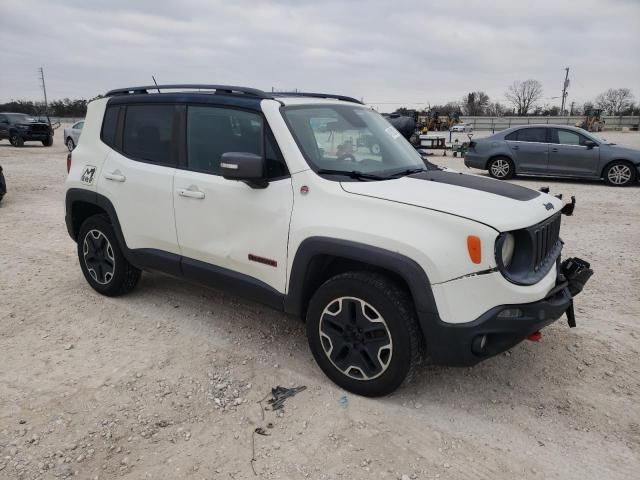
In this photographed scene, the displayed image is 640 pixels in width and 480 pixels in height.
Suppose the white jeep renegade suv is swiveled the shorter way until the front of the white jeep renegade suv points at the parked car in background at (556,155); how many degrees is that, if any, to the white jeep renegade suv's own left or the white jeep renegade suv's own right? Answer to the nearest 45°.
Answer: approximately 90° to the white jeep renegade suv's own left

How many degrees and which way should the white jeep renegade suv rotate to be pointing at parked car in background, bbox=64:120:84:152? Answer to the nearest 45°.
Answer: approximately 180°

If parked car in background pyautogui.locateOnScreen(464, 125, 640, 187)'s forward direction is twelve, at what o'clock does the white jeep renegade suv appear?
The white jeep renegade suv is roughly at 3 o'clock from the parked car in background.

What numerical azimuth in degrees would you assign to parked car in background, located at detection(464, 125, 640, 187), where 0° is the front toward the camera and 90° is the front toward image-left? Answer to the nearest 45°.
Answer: approximately 270°

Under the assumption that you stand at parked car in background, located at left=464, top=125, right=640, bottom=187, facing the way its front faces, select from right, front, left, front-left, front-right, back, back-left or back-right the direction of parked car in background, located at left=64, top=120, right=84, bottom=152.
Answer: back

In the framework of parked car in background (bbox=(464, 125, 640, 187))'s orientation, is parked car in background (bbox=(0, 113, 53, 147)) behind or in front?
behind

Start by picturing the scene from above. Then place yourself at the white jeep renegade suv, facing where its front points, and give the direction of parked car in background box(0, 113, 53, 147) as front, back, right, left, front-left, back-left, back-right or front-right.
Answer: back

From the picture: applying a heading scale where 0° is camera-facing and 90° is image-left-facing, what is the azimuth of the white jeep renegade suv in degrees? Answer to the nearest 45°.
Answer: approximately 315°
